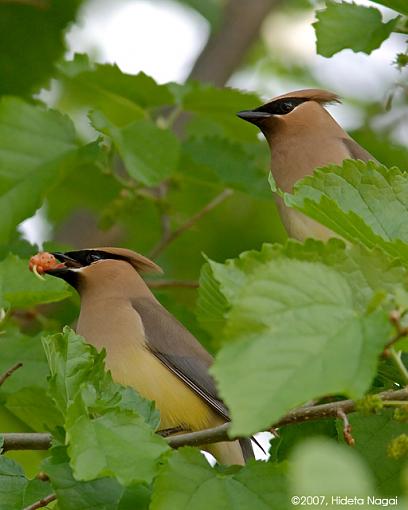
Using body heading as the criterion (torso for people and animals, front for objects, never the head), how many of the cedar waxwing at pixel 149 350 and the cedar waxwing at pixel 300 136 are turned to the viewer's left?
2

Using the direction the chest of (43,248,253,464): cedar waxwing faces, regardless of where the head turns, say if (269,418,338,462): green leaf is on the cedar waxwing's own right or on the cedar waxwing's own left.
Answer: on the cedar waxwing's own left

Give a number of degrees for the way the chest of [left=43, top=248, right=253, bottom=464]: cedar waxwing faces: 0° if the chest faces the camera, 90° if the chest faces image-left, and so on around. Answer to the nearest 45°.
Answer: approximately 90°

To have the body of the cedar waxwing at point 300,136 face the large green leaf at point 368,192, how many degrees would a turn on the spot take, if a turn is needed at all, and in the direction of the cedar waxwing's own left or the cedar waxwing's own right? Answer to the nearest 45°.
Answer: approximately 90° to the cedar waxwing's own left

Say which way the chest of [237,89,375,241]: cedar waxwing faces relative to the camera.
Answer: to the viewer's left

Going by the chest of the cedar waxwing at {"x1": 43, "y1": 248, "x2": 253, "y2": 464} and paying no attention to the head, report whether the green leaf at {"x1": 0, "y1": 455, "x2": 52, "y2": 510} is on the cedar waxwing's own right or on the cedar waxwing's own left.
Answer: on the cedar waxwing's own left

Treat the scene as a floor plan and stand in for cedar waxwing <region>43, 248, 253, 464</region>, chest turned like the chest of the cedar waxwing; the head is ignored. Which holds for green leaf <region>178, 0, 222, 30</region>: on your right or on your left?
on your right
